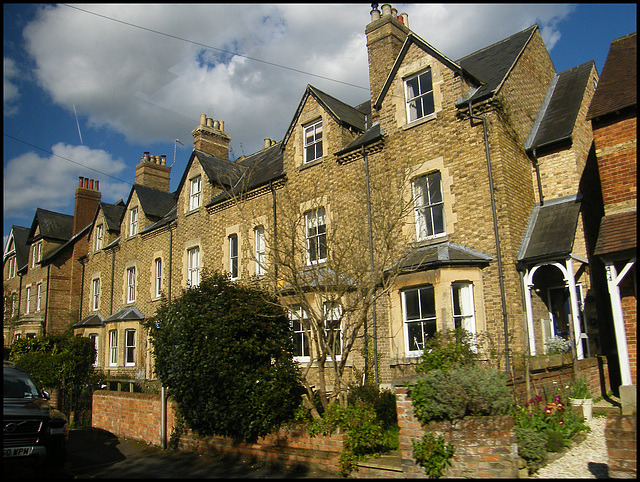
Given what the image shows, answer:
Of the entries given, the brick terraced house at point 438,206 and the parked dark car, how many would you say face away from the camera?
0

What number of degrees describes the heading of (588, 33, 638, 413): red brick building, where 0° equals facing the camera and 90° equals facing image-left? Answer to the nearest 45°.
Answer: approximately 45°

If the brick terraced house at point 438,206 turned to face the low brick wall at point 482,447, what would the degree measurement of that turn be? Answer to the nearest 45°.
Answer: approximately 45° to its left

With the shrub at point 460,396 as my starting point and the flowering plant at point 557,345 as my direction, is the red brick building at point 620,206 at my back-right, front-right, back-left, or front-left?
front-right

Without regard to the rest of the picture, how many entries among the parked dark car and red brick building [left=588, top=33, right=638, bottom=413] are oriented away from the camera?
0

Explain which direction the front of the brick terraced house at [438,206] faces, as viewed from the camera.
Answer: facing the viewer and to the left of the viewer

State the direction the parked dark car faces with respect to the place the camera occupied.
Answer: facing the viewer and to the right of the viewer

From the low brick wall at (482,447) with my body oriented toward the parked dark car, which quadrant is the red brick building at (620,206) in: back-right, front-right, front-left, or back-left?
back-right

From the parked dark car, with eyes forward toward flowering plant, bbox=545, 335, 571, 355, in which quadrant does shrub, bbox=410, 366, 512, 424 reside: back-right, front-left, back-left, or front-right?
front-right

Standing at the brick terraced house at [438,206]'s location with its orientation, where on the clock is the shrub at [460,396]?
The shrub is roughly at 11 o'clock from the brick terraced house.

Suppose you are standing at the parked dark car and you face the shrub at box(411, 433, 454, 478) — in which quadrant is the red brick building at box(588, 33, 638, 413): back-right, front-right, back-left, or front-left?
front-left
